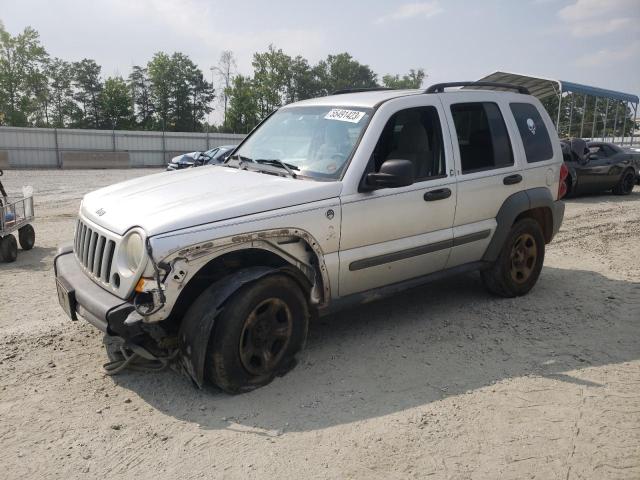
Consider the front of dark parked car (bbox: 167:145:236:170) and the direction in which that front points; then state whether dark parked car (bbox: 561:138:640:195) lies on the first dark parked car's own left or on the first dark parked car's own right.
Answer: on the first dark parked car's own left

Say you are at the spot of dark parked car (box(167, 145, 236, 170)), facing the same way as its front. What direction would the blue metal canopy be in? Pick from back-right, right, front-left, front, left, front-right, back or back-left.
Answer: back-left

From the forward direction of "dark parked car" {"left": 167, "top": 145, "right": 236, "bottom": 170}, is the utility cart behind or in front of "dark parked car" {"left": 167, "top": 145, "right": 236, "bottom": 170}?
in front

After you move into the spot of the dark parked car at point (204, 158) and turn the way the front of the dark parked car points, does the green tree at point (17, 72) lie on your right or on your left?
on your right

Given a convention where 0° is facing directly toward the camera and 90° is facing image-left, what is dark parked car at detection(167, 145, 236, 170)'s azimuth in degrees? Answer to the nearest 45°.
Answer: approximately 45°
